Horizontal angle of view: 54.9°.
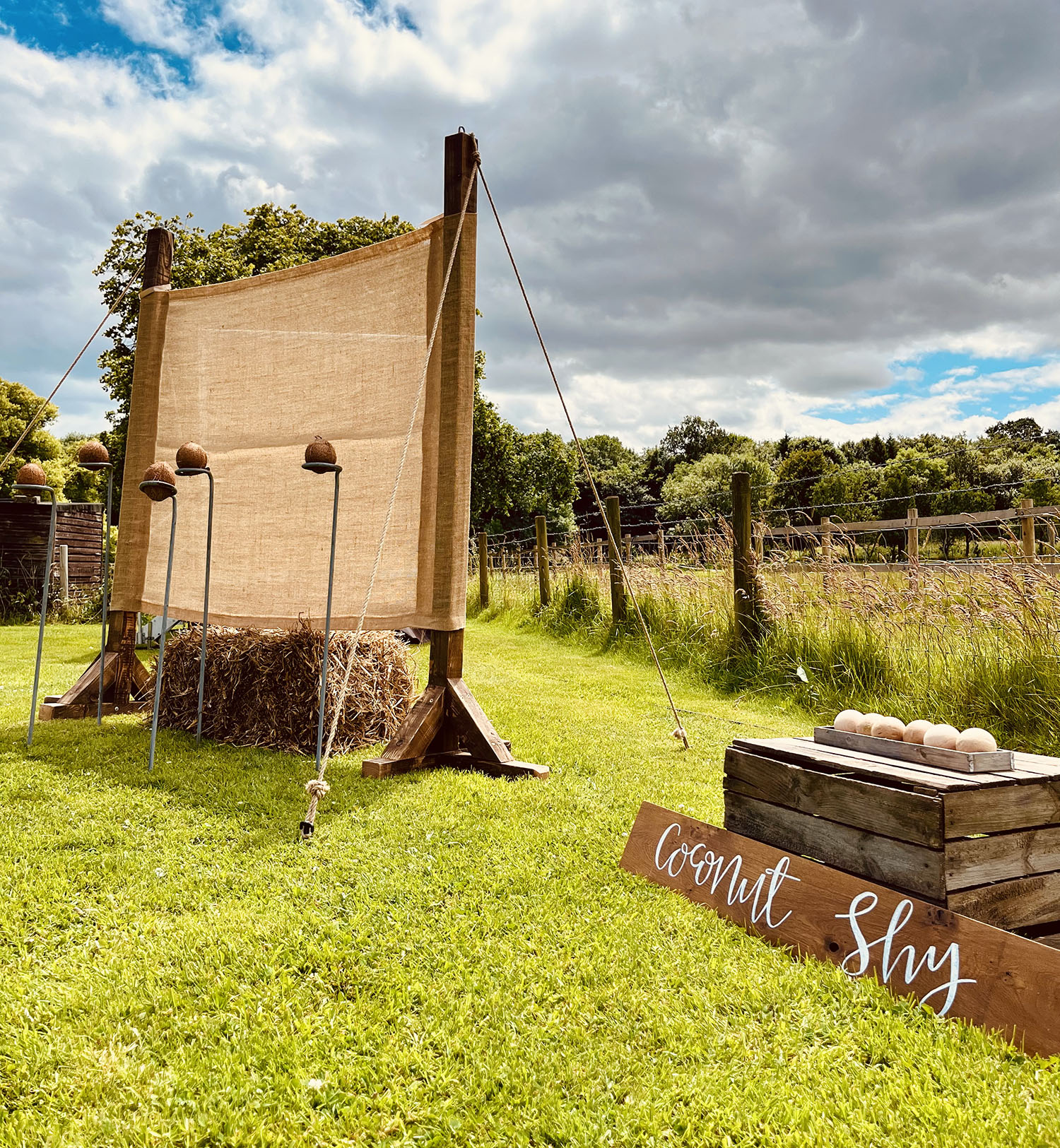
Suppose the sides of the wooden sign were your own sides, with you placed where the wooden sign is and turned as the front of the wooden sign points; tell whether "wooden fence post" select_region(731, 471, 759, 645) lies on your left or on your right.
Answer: on your right

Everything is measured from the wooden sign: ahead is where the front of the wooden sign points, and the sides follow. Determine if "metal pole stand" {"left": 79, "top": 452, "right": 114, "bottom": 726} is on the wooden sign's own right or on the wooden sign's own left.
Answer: on the wooden sign's own right

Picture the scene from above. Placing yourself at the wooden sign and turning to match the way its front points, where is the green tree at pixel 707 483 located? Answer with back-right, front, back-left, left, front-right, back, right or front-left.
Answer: back-right

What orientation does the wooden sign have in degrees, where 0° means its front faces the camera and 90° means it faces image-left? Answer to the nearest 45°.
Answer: approximately 45°

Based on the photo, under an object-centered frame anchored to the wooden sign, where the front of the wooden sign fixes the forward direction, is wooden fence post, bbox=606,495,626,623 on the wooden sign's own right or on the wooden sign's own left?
on the wooden sign's own right

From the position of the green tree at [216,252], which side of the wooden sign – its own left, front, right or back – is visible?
right

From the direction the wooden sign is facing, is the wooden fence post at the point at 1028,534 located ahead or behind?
behind

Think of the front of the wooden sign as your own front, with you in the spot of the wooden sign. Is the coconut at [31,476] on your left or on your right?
on your right

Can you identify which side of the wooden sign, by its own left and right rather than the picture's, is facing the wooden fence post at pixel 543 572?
right

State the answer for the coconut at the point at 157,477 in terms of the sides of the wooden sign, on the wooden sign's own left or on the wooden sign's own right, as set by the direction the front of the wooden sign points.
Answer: on the wooden sign's own right
